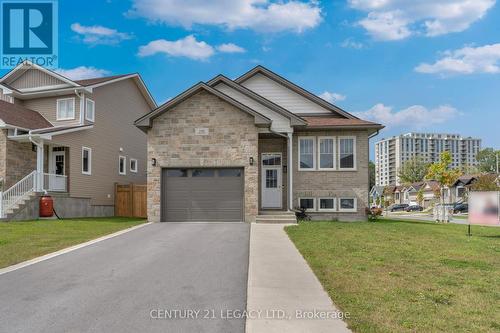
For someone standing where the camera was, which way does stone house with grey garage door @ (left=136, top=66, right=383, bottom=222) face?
facing the viewer

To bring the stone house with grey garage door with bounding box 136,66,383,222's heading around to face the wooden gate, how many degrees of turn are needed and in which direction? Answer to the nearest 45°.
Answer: approximately 135° to its right

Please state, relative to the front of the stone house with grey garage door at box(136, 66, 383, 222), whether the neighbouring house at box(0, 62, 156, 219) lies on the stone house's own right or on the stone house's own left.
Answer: on the stone house's own right
